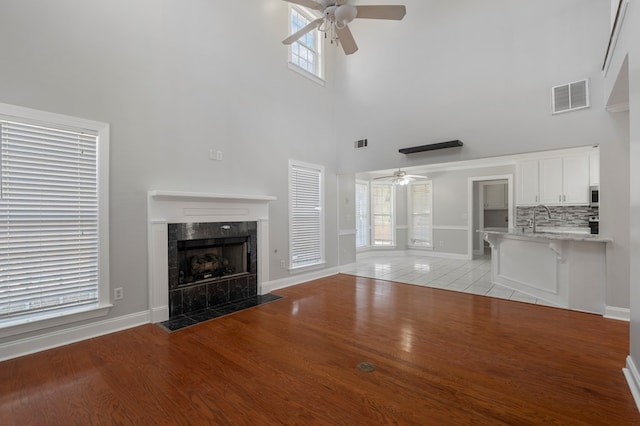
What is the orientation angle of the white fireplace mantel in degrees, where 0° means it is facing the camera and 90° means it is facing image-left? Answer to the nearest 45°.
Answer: approximately 315°

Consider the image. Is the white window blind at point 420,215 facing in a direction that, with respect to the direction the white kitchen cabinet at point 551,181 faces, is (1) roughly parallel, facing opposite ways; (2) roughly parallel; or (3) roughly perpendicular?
roughly parallel

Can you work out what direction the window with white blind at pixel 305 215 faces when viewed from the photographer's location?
facing the viewer and to the right of the viewer

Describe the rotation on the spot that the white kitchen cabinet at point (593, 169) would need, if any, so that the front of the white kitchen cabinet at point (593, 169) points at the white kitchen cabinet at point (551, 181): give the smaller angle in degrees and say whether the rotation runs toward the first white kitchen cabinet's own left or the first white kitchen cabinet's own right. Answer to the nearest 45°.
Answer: approximately 90° to the first white kitchen cabinet's own right

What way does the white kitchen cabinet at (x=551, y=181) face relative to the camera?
toward the camera

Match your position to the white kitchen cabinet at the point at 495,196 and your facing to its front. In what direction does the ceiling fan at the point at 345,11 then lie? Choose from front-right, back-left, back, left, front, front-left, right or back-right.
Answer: front

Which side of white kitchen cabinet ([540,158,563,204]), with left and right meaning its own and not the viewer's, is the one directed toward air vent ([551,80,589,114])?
front

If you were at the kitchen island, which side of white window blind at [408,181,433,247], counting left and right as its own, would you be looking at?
front

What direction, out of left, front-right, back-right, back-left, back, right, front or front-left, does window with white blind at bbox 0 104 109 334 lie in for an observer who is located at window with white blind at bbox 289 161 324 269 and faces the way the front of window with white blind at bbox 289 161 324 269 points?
right

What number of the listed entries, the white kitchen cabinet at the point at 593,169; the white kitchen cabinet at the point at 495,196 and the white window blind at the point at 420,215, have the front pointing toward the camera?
3

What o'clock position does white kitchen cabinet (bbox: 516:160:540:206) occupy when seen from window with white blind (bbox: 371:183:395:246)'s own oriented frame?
The white kitchen cabinet is roughly at 10 o'clock from the window with white blind.

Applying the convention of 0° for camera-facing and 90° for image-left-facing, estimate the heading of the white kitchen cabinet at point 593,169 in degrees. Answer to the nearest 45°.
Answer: approximately 0°

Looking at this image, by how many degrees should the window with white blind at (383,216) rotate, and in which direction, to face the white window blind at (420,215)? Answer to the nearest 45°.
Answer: approximately 90° to its left

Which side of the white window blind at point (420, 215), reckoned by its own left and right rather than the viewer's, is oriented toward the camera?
front

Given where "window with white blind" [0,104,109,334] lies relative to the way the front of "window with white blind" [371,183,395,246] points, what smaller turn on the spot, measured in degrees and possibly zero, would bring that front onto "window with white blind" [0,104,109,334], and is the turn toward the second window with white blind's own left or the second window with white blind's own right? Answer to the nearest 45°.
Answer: approximately 45° to the second window with white blind's own right

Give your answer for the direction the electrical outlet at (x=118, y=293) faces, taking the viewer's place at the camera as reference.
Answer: facing the viewer
